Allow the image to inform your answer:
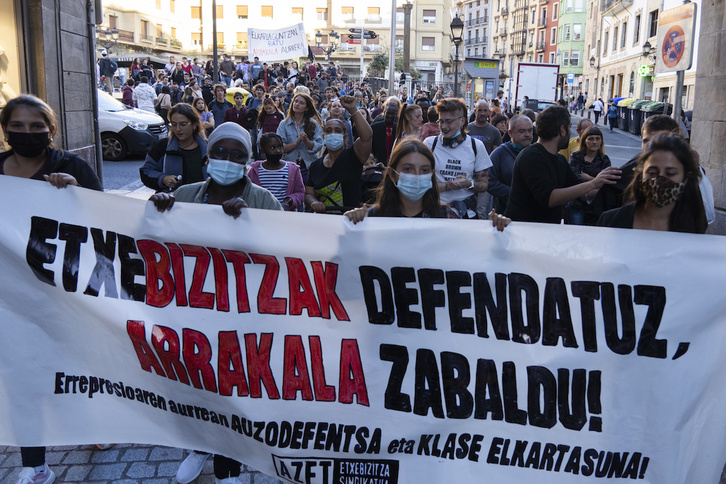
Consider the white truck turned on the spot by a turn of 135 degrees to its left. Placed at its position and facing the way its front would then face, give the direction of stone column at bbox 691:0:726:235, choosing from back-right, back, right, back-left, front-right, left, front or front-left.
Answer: front-left

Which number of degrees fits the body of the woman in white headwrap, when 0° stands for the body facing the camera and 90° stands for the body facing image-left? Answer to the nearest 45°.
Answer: approximately 0°

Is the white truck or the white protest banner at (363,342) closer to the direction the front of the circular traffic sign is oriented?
the white protest banner

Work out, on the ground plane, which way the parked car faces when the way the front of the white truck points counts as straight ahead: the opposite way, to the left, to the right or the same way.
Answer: to the right

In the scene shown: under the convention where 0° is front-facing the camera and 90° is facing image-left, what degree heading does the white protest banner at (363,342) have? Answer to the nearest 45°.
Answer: approximately 0°

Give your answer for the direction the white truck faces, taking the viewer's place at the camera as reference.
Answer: facing away from the viewer

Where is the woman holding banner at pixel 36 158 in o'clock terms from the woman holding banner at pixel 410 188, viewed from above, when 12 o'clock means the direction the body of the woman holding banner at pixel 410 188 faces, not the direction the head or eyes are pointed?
the woman holding banner at pixel 36 158 is roughly at 3 o'clock from the woman holding banner at pixel 410 188.

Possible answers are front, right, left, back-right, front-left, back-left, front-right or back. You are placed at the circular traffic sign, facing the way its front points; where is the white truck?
back-right
